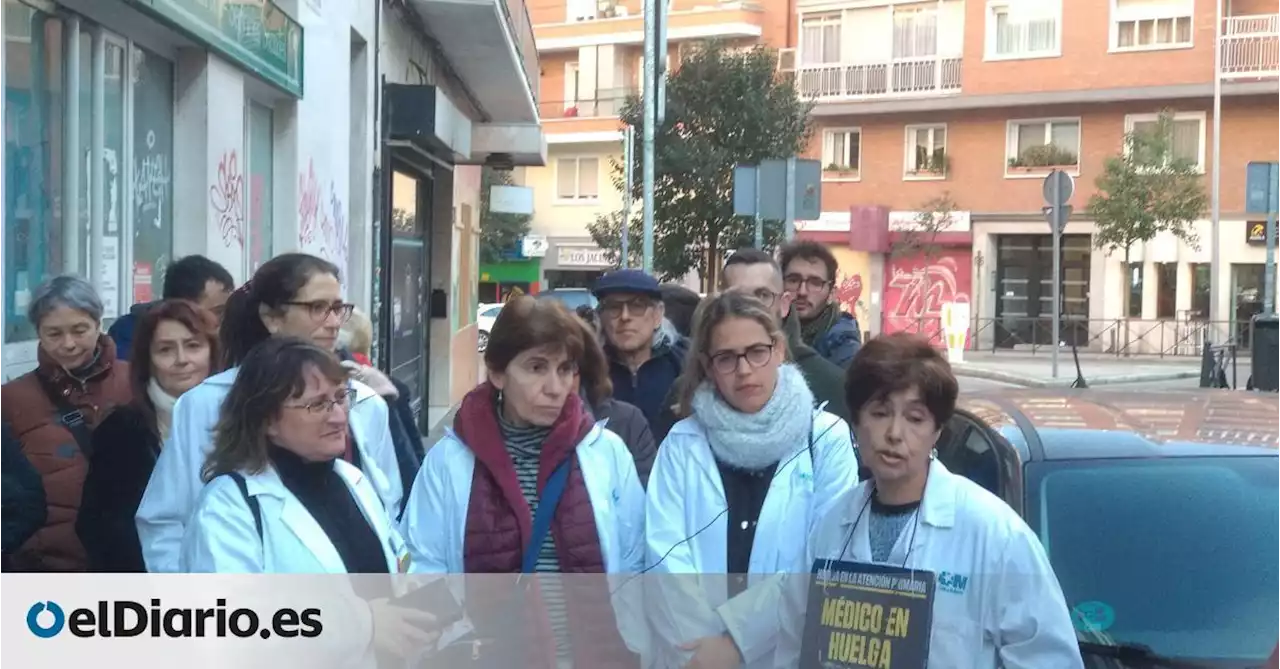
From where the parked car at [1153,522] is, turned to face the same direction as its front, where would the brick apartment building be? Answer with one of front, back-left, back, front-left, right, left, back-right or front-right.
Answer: back

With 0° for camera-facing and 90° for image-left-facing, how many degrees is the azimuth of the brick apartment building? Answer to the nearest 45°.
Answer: approximately 0°

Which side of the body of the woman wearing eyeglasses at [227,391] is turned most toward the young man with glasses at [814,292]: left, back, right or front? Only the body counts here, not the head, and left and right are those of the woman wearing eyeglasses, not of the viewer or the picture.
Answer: left

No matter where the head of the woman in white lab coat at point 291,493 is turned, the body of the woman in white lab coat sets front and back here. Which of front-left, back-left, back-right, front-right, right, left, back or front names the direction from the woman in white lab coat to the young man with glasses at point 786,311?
left

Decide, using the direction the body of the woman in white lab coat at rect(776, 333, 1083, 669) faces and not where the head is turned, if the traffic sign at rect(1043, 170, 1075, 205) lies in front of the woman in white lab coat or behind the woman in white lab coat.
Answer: behind

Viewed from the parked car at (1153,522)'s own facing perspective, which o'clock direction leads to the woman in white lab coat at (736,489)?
The woman in white lab coat is roughly at 2 o'clock from the parked car.

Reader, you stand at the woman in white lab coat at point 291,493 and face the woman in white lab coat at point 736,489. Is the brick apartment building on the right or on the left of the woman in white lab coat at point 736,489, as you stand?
left

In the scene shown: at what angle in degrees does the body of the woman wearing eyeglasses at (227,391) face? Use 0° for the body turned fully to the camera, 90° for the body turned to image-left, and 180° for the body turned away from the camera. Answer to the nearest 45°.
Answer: approximately 315°

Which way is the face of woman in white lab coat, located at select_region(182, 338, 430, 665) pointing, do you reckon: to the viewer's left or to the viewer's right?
to the viewer's right
